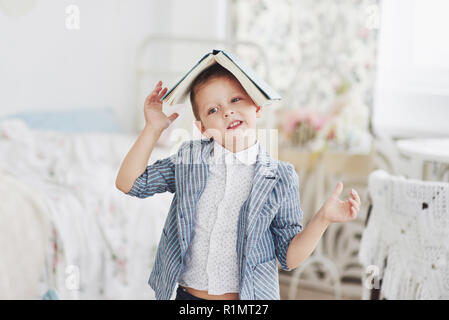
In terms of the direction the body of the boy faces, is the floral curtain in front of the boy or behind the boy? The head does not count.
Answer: behind

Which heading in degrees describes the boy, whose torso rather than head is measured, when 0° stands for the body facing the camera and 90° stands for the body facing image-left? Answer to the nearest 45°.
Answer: approximately 0°

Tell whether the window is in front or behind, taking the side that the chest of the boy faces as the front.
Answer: behind

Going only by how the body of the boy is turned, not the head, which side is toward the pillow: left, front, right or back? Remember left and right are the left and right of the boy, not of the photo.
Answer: back
